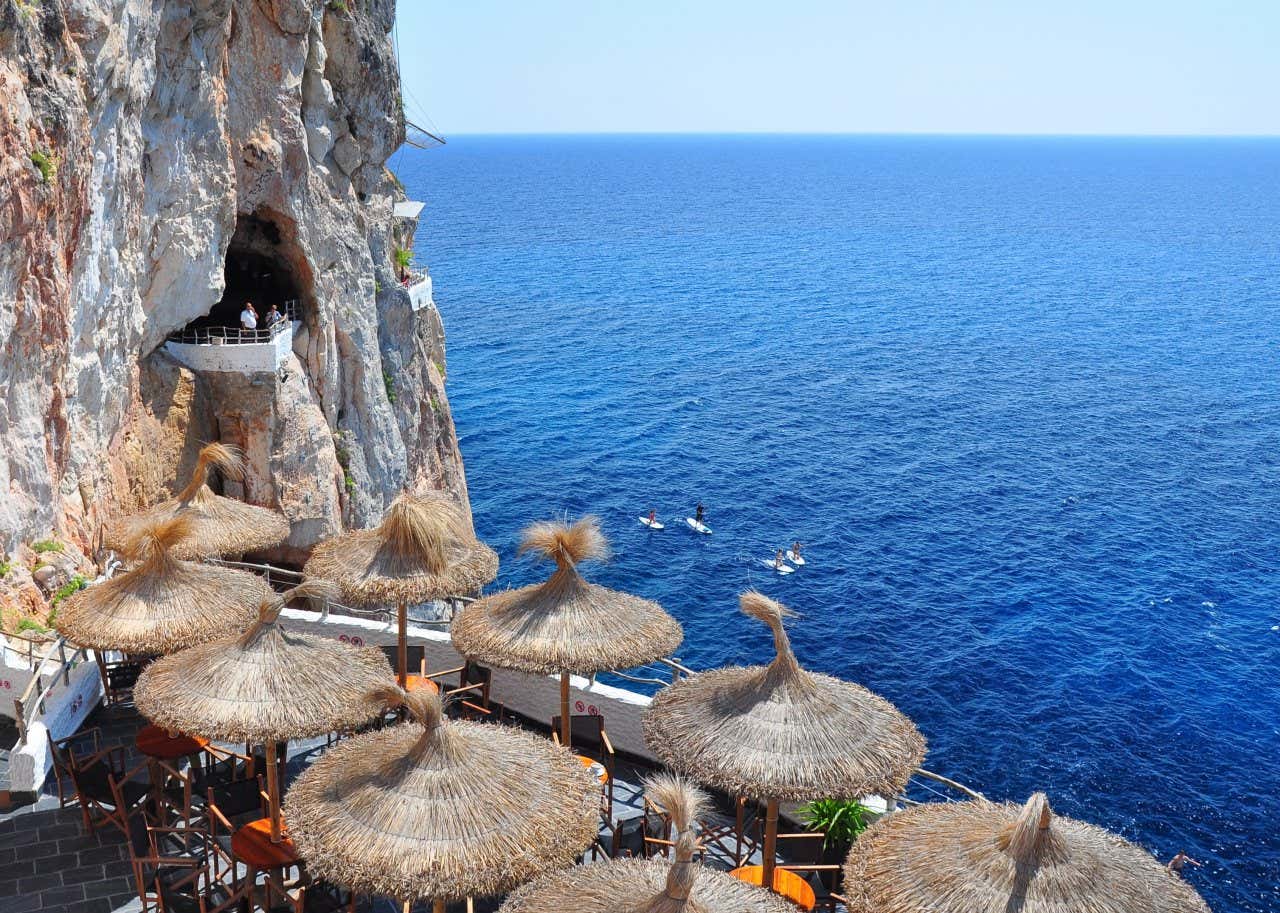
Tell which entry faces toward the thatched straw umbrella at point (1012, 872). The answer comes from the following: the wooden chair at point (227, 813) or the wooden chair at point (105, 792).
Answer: the wooden chair at point (227, 813)

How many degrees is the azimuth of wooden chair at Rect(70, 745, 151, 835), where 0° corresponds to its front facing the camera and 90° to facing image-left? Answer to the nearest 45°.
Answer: approximately 225°

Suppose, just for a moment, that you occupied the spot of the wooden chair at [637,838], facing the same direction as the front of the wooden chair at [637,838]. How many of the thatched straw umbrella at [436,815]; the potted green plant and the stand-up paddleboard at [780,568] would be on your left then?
1

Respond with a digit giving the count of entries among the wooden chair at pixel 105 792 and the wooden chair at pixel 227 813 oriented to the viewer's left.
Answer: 0
